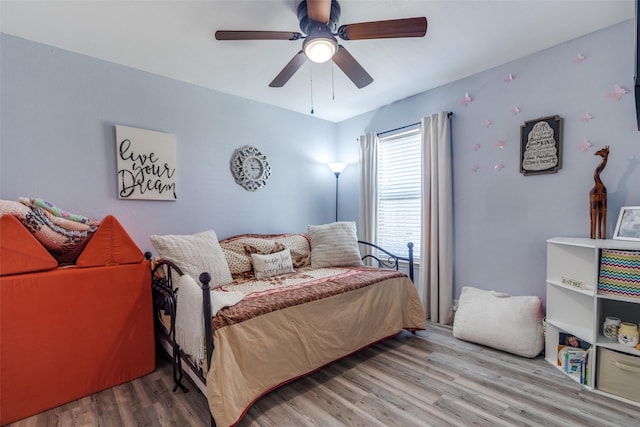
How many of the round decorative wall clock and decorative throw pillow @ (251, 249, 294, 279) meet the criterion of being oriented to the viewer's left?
0

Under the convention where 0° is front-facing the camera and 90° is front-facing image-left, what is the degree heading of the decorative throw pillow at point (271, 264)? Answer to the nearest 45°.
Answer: approximately 315°

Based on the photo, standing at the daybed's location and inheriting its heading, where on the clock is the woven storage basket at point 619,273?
The woven storage basket is roughly at 11 o'clock from the daybed.

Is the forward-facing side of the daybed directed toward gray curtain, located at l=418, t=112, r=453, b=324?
no

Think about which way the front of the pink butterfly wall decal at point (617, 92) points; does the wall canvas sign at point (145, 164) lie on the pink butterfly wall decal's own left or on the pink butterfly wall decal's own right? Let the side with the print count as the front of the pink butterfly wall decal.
on the pink butterfly wall decal's own right

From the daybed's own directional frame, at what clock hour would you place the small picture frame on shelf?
The small picture frame on shelf is roughly at 11 o'clock from the daybed.

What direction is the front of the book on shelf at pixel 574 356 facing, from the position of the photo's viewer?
facing the viewer and to the left of the viewer

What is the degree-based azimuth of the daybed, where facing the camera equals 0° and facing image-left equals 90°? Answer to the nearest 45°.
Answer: approximately 315°

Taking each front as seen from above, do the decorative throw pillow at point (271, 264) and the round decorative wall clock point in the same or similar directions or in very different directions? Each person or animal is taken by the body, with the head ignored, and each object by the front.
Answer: same or similar directions

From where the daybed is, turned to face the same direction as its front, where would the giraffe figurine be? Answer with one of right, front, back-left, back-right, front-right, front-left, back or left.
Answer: front-left

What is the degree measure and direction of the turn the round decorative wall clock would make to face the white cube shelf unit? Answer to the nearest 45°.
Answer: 0° — it already faces it

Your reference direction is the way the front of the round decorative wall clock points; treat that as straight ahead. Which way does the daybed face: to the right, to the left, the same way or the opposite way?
the same way

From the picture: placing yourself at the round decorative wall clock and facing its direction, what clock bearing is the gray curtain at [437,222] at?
The gray curtain is roughly at 11 o'clock from the round decorative wall clock.

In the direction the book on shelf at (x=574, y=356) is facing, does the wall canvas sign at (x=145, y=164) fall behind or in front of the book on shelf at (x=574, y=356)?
in front

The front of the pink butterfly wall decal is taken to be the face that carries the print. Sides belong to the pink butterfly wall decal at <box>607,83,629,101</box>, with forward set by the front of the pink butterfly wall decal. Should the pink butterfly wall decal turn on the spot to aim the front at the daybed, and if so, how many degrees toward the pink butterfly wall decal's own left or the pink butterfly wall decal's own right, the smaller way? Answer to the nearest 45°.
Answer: approximately 45° to the pink butterfly wall decal's own right

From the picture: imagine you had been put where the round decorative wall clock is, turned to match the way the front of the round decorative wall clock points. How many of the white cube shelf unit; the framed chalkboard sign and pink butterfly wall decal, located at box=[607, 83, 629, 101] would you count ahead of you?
3

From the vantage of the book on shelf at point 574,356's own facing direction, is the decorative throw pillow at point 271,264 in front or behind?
in front
